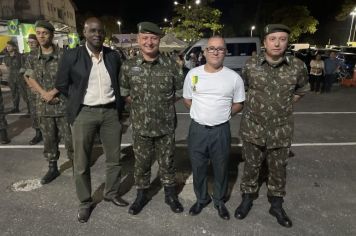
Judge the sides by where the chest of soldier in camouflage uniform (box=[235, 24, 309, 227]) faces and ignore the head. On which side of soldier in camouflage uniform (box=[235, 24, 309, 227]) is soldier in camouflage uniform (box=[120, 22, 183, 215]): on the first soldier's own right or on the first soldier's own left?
on the first soldier's own right

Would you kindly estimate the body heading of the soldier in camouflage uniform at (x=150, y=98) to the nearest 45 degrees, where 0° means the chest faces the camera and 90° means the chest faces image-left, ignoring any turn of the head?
approximately 0°

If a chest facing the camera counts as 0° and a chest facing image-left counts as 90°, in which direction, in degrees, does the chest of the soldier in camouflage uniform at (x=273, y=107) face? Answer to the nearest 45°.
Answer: approximately 0°

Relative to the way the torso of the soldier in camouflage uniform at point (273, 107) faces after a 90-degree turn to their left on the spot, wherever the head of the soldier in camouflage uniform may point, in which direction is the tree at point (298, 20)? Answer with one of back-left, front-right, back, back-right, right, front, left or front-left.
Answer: left

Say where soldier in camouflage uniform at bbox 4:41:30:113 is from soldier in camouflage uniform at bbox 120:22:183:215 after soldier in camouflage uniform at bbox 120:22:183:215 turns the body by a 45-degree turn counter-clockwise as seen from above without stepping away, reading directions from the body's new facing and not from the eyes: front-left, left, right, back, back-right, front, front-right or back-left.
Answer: back

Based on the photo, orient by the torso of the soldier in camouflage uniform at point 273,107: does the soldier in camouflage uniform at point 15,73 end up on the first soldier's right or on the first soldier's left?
on the first soldier's right
